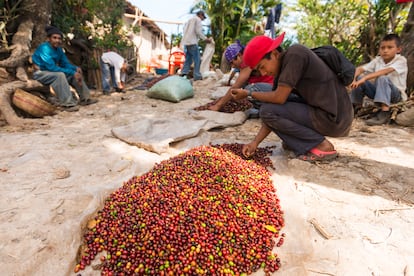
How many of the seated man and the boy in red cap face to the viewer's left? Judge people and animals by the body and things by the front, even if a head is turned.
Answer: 1

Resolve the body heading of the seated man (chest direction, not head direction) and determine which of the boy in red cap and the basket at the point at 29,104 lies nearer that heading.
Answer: the boy in red cap

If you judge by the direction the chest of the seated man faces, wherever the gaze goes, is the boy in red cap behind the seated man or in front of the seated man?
in front

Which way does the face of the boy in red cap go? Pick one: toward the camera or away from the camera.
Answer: toward the camera

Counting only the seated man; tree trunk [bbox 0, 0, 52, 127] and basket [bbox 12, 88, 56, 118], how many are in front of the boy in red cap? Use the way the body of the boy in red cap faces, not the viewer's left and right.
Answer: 3

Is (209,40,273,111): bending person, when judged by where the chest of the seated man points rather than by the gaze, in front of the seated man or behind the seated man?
in front

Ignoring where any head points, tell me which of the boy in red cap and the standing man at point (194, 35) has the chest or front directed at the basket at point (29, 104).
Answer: the boy in red cap

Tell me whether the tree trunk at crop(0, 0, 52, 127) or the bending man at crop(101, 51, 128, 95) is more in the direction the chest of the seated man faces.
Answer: the bending man

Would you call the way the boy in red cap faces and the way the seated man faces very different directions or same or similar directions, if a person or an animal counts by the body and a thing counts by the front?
very different directions

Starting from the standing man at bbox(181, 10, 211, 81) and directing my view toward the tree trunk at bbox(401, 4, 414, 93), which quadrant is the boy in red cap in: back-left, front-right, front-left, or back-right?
front-right

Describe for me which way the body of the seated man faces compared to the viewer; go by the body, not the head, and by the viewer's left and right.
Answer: facing the viewer and to the right of the viewer

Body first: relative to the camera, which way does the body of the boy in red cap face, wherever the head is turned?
to the viewer's left

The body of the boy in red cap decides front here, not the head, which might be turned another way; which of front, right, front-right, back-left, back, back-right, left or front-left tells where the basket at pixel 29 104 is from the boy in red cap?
front

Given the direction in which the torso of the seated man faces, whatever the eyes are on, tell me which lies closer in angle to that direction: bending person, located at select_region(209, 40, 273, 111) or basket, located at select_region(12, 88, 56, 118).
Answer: the bending person
